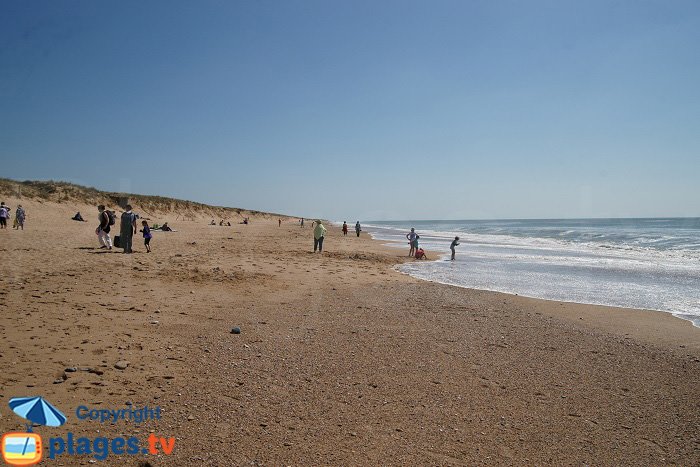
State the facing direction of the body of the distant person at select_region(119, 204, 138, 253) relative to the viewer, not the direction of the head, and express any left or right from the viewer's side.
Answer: facing away from the viewer

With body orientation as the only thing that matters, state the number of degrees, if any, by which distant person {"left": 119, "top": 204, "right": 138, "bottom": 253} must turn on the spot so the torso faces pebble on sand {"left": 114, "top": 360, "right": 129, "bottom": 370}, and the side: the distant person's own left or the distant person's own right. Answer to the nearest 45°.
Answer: approximately 180°
